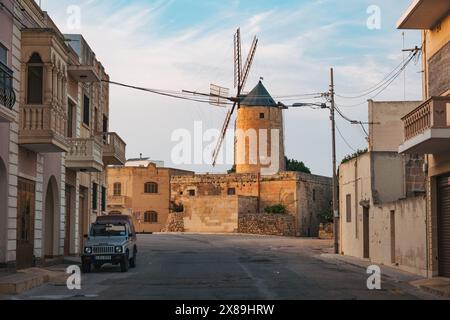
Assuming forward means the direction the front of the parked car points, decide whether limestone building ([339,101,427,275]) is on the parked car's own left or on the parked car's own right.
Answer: on the parked car's own left

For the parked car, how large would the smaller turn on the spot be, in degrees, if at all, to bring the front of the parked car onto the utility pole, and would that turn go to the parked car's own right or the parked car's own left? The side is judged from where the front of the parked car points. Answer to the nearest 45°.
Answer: approximately 135° to the parked car's own left

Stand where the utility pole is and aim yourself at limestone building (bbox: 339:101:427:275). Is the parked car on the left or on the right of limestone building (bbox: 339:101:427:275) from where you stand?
right

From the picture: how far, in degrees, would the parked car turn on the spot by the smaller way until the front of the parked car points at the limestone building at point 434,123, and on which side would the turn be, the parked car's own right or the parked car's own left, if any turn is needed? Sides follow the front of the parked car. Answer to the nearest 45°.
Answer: approximately 45° to the parked car's own left

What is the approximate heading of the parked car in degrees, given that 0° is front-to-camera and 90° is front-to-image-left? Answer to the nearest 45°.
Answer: approximately 0°

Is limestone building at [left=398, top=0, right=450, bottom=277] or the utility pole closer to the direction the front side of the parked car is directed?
the limestone building
